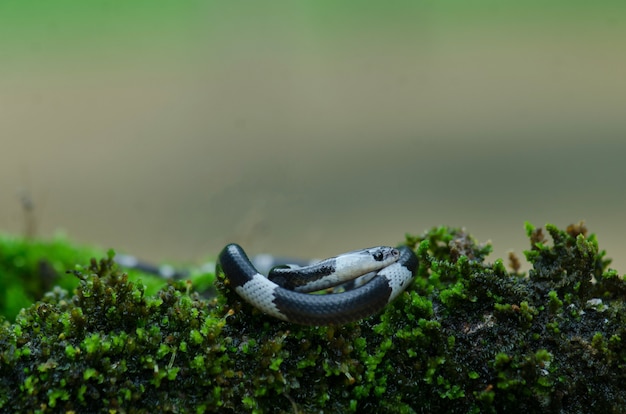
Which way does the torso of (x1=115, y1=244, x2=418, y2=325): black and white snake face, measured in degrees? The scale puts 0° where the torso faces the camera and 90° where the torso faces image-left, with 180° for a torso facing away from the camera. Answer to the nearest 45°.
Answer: approximately 270°
